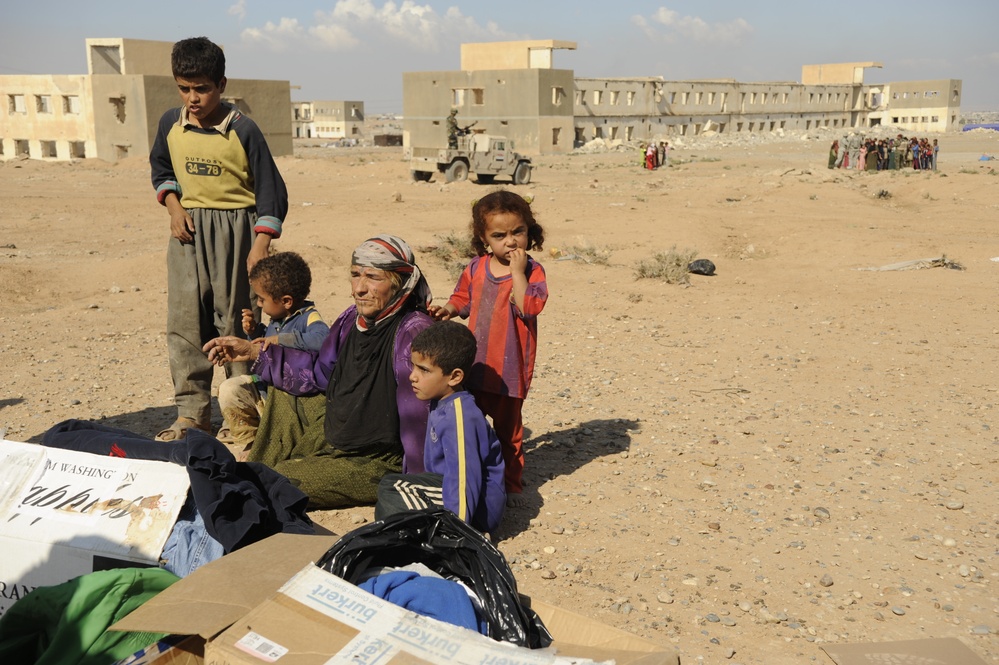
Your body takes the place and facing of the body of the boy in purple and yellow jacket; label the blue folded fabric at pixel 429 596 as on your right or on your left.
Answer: on your left

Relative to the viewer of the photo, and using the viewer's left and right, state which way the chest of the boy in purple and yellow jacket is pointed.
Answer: facing to the left of the viewer

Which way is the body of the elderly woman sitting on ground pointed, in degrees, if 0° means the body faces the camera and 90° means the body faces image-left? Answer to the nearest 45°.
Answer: approximately 45°

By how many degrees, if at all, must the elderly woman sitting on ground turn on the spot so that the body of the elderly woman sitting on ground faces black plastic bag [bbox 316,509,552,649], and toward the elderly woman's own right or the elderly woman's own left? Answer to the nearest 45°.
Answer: approximately 45° to the elderly woman's own left

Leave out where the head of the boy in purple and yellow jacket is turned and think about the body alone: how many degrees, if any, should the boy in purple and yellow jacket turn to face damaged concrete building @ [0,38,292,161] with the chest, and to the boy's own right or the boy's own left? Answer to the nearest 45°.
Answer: approximately 90° to the boy's own right

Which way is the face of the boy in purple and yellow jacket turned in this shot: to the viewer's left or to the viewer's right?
to the viewer's left

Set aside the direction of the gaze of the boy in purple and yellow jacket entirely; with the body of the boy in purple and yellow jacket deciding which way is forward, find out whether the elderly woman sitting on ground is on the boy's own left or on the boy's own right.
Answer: on the boy's own right

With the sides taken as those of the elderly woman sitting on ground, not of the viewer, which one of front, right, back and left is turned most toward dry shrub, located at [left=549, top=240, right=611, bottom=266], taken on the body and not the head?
back
